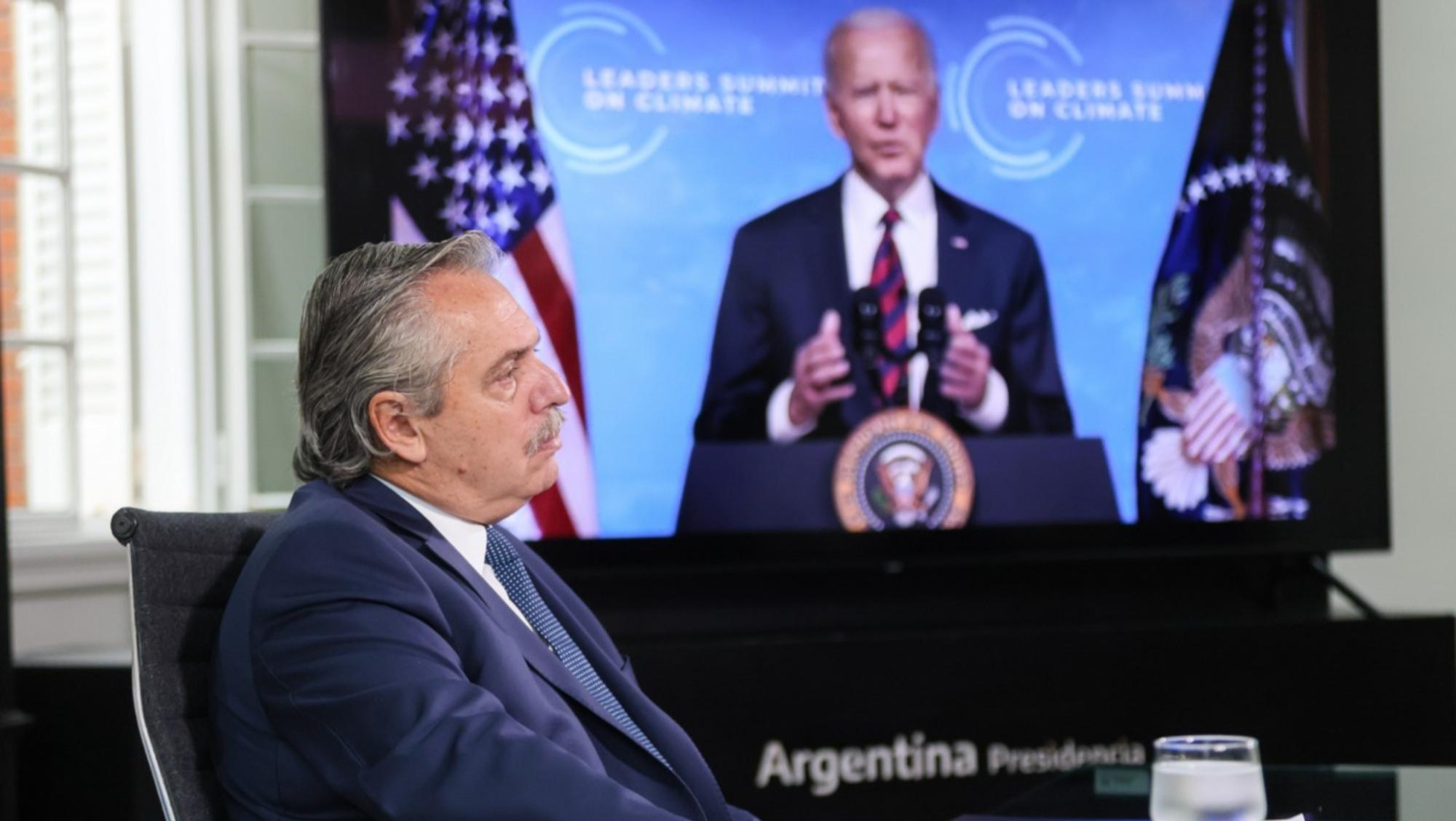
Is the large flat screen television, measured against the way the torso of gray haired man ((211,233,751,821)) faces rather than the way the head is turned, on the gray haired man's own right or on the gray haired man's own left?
on the gray haired man's own left

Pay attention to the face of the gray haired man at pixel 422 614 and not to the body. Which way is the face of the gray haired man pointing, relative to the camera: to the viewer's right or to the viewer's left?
to the viewer's right

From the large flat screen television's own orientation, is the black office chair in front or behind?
in front

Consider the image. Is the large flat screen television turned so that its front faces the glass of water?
yes

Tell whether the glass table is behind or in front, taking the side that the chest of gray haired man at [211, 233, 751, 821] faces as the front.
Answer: in front

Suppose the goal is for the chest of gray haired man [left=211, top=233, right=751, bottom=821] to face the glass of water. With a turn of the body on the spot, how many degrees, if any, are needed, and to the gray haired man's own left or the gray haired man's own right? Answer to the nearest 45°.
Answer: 0° — they already face it

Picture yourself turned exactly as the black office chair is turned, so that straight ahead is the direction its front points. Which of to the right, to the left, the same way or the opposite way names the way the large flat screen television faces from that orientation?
to the right

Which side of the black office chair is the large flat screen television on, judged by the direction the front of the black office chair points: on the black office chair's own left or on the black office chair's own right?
on the black office chair's own left

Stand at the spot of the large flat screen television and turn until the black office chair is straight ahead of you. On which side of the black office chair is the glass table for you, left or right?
left

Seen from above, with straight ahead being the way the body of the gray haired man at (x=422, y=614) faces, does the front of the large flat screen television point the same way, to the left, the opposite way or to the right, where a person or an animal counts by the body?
to the right

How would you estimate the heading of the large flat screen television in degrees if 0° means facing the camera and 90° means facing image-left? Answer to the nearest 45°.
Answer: approximately 0°

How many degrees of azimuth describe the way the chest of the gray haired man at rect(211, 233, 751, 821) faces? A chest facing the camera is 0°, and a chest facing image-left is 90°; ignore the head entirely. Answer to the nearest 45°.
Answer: approximately 270°

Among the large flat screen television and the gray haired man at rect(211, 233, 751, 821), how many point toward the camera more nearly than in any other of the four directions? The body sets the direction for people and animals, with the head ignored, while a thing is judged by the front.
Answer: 1

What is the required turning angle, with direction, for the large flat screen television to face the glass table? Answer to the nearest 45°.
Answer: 0° — it already faces it

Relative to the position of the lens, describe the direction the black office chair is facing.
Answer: facing the viewer and to the right of the viewer

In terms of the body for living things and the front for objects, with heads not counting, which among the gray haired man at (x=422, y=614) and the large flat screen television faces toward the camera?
the large flat screen television
